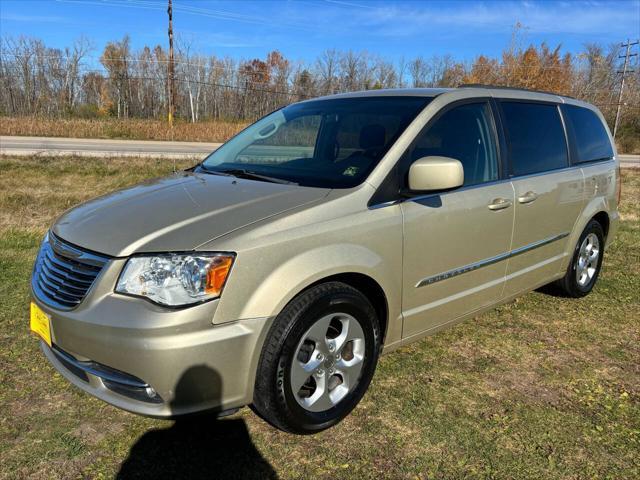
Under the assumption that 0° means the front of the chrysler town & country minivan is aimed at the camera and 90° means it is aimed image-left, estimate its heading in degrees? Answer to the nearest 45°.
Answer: approximately 45°
